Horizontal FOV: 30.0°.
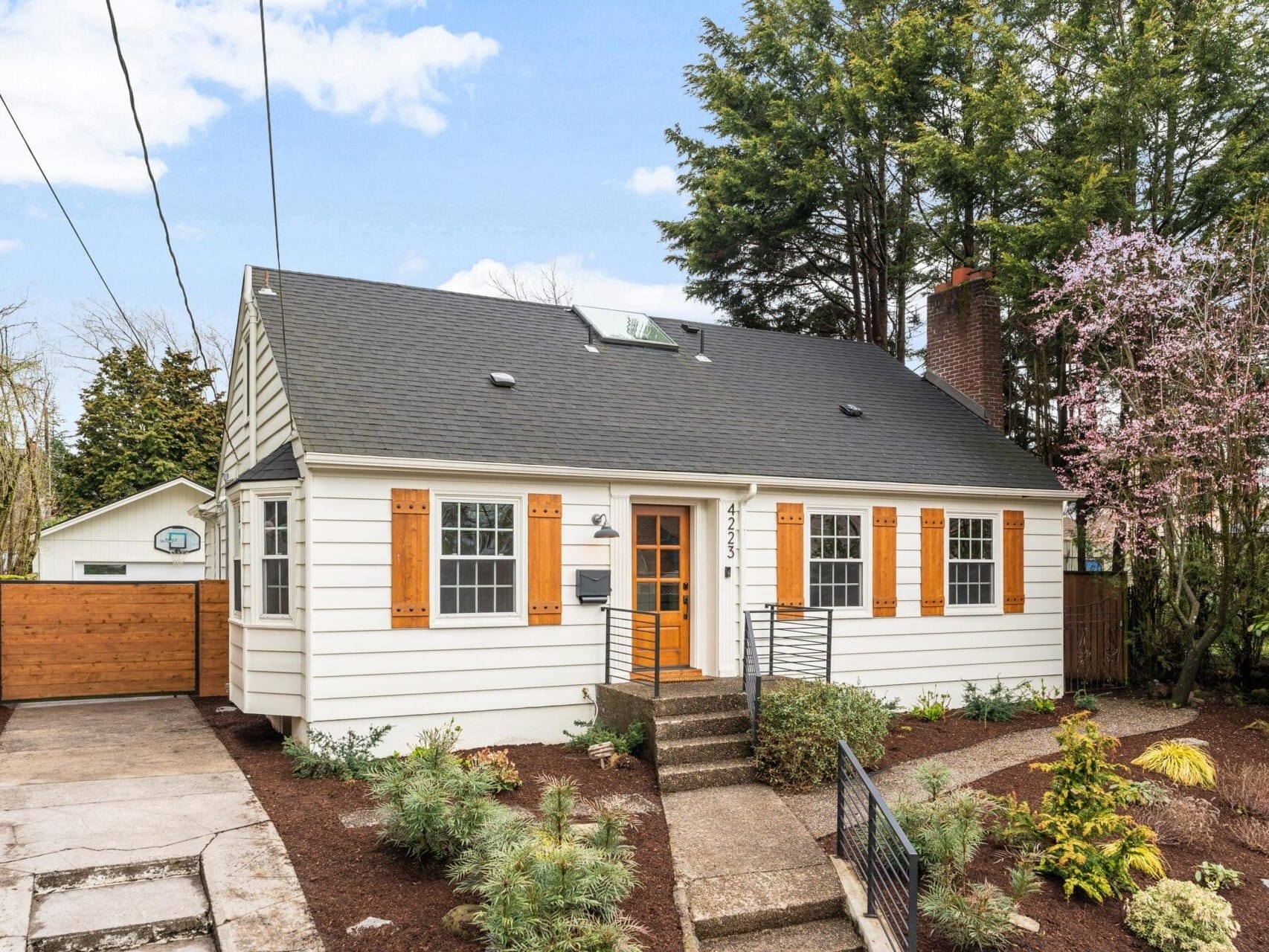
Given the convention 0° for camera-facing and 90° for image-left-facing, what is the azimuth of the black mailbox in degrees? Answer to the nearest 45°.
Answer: approximately 0°

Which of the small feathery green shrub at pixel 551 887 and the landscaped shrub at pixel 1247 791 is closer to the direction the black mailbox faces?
the small feathery green shrub

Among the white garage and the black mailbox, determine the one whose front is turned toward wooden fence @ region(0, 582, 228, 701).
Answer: the white garage

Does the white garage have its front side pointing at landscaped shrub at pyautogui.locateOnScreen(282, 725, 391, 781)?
yes

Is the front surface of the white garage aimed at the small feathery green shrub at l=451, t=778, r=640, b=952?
yes
